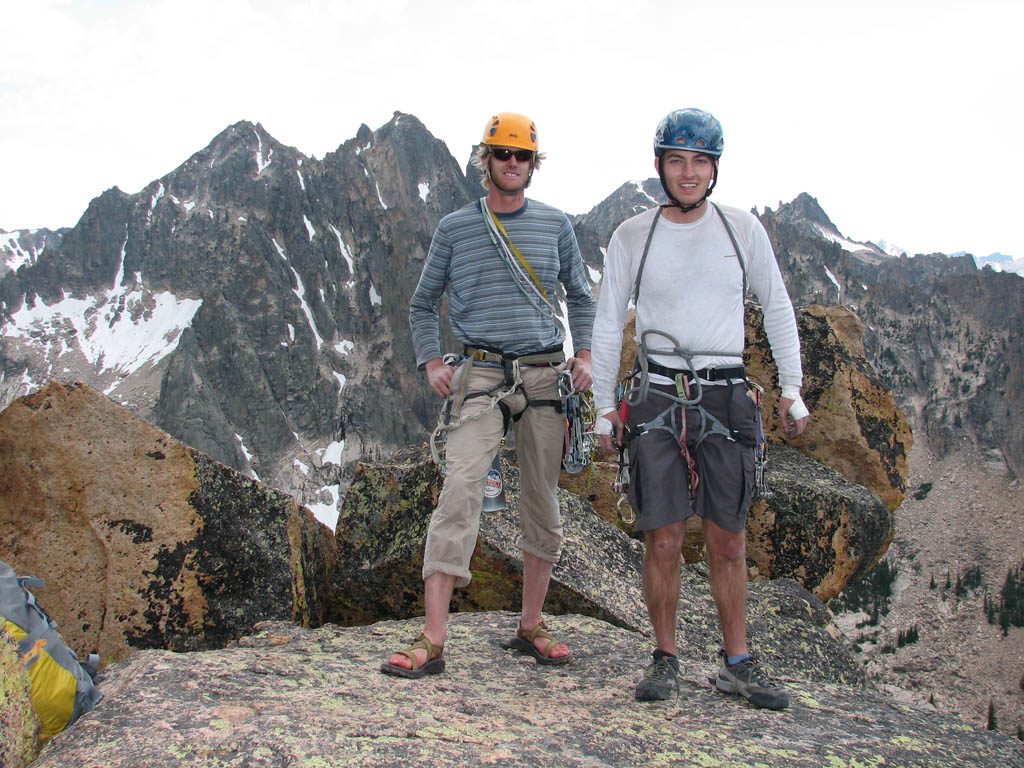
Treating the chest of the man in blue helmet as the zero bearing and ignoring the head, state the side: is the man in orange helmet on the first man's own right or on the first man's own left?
on the first man's own right

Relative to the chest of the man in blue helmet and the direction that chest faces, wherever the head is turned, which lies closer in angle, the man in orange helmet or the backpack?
the backpack

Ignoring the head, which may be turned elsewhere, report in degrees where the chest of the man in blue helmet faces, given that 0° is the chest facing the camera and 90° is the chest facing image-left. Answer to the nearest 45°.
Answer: approximately 0°

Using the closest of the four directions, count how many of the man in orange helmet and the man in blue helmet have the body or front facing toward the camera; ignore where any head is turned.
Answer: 2

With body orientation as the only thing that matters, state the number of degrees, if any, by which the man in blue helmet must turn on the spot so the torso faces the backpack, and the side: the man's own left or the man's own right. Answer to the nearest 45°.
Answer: approximately 45° to the man's own right

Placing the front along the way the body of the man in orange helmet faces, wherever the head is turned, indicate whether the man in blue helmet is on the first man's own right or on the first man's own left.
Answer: on the first man's own left
